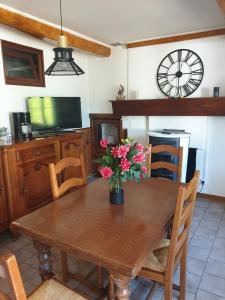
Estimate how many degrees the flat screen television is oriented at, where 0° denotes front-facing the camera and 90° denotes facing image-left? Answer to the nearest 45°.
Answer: approximately 315°

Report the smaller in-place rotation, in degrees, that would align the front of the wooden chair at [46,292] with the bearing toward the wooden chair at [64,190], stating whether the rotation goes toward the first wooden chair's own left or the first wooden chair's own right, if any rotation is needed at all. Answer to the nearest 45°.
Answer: approximately 45° to the first wooden chair's own left

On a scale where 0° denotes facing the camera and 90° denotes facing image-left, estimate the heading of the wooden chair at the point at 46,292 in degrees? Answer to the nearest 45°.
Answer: approximately 225°

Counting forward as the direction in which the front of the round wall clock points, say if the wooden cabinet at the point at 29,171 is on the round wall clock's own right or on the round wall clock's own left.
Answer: on the round wall clock's own right

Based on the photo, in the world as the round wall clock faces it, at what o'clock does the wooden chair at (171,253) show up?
The wooden chair is roughly at 12 o'clock from the round wall clock.

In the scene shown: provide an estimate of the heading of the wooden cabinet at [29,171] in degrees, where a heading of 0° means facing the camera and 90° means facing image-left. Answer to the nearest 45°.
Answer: approximately 315°

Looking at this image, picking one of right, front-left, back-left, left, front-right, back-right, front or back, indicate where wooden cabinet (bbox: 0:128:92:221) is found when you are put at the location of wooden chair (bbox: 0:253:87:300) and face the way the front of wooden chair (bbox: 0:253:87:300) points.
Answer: front-left

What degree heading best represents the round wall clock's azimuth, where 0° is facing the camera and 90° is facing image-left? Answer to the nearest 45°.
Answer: approximately 0°

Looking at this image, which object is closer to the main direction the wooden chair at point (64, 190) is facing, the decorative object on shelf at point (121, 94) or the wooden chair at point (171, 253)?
the wooden chair

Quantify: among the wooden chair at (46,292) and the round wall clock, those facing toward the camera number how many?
1

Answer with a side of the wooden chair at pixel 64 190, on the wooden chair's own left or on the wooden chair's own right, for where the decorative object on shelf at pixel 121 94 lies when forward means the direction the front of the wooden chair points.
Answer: on the wooden chair's own left

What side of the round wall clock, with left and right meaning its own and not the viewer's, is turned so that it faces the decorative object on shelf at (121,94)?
right
